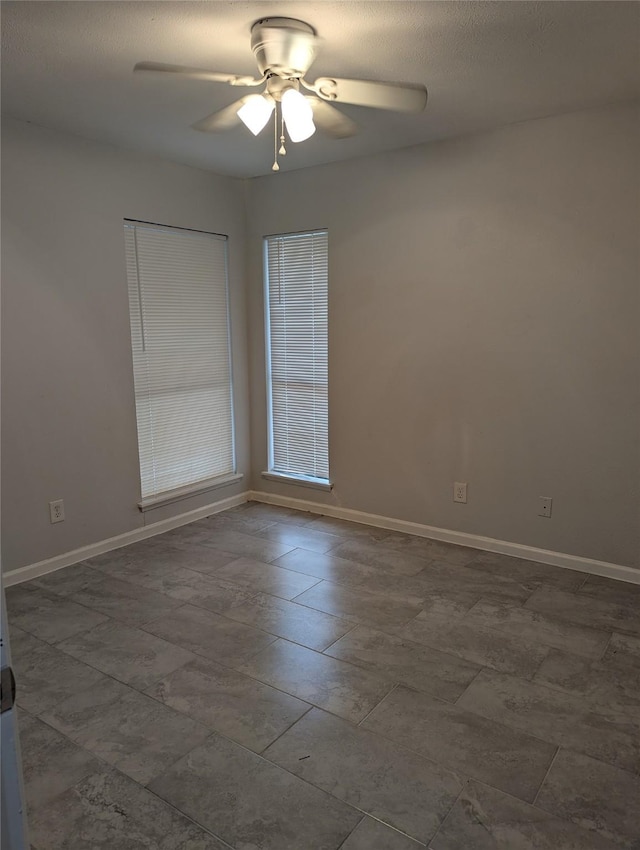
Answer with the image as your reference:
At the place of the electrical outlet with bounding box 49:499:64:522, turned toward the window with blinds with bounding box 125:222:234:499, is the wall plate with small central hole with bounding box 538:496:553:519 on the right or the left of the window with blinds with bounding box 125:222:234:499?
right

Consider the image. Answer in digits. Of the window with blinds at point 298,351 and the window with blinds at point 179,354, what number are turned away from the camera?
0

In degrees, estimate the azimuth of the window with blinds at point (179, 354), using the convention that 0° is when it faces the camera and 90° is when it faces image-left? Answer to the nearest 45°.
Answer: approximately 315°

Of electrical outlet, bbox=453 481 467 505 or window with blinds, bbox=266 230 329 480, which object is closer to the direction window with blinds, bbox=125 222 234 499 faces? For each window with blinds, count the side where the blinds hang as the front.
the electrical outlet

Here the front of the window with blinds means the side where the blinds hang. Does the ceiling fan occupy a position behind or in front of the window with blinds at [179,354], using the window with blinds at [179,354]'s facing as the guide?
in front

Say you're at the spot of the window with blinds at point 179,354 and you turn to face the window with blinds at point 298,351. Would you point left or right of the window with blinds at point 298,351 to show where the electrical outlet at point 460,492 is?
right

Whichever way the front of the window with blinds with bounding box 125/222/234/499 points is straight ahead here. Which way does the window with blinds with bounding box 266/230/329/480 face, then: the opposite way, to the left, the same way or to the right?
to the right

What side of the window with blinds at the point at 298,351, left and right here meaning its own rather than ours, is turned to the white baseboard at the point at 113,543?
front

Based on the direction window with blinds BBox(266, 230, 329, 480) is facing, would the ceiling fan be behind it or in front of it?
in front

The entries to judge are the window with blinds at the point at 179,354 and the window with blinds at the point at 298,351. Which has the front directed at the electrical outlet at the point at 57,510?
the window with blinds at the point at 298,351

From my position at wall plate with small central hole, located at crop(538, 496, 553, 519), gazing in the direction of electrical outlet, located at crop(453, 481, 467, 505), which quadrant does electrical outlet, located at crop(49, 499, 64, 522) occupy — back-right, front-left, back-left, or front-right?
front-left

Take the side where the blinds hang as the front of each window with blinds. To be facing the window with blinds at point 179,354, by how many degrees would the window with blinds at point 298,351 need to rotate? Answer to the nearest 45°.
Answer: approximately 45° to its right

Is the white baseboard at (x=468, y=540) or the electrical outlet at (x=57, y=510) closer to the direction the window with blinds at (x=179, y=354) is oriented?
the white baseboard

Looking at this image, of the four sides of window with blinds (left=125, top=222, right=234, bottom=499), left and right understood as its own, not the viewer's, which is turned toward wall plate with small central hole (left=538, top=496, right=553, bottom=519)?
front

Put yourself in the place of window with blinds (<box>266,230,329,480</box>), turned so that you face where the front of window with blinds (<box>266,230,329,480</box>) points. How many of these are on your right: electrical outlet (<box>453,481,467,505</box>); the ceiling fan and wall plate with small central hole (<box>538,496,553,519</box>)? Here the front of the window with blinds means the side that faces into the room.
0

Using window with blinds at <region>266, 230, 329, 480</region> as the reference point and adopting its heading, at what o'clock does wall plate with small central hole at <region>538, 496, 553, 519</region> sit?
The wall plate with small central hole is roughly at 9 o'clock from the window with blinds.

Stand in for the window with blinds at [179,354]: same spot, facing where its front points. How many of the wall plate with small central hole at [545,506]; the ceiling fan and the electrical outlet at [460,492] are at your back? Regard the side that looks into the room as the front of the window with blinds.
0

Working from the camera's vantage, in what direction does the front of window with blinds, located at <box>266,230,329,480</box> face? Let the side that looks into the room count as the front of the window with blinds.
facing the viewer and to the left of the viewer

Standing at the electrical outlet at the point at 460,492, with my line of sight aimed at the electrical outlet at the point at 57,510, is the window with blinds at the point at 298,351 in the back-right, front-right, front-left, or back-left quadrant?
front-right
